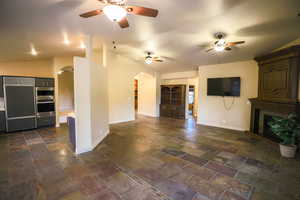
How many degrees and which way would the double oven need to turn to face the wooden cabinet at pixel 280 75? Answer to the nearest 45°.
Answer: approximately 45° to its left

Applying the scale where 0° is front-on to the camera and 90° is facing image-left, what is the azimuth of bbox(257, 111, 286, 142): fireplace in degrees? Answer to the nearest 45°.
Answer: approximately 45°

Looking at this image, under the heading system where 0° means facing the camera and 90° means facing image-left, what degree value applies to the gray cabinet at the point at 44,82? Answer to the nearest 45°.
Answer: approximately 0°

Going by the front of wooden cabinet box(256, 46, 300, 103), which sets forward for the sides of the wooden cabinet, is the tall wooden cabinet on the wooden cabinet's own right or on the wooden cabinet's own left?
on the wooden cabinet's own right

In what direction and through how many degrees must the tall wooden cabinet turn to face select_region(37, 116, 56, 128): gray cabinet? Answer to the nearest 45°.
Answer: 0° — it already faces it

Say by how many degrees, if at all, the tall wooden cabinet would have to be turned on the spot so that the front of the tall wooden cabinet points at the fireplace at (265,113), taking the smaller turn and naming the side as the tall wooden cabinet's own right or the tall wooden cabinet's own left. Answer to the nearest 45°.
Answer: approximately 90° to the tall wooden cabinet's own left

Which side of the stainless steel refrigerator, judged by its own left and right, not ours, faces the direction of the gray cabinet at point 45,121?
left

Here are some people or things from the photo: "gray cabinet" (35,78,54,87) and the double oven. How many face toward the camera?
2

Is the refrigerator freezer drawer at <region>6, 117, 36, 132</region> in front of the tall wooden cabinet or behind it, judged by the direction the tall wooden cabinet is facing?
in front
